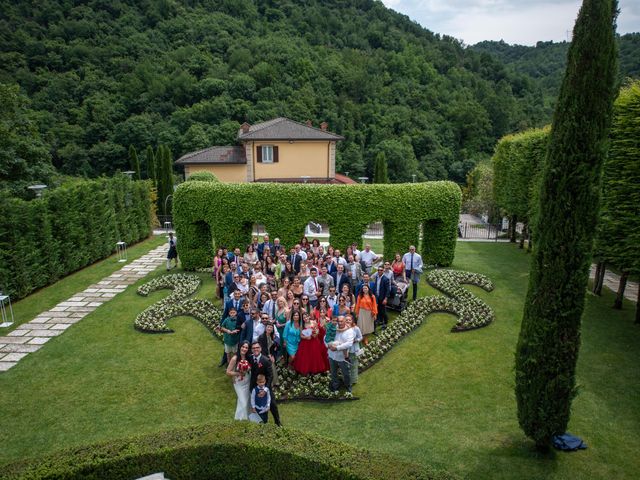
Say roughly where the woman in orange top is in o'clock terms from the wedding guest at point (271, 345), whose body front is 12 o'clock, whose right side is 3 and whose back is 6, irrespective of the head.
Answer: The woman in orange top is roughly at 8 o'clock from the wedding guest.

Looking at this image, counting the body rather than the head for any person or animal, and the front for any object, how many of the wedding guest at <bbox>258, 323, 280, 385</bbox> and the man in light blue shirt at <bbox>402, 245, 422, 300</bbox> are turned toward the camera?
2

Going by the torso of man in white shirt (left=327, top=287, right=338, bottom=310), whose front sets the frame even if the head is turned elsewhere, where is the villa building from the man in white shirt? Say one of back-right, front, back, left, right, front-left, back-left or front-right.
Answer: back

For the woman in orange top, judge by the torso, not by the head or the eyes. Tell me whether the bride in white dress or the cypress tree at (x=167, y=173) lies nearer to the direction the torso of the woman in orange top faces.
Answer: the bride in white dress

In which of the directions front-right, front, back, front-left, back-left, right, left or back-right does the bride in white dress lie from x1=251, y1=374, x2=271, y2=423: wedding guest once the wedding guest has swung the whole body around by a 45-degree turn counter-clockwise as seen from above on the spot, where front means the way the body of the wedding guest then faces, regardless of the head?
back

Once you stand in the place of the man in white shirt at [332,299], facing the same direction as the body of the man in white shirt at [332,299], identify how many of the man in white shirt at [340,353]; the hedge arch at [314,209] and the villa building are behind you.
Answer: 2

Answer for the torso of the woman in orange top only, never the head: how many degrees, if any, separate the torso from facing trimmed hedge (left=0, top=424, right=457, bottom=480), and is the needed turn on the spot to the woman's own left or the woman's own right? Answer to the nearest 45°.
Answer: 0° — they already face it

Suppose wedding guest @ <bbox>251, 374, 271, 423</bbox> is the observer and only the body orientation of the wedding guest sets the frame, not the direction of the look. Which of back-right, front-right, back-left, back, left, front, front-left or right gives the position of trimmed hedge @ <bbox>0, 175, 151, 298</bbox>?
back-right

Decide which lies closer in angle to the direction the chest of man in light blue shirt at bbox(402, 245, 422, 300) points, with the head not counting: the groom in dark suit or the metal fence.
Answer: the groom in dark suit

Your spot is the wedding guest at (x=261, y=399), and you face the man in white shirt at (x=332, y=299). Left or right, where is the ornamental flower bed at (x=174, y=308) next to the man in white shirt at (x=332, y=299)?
left

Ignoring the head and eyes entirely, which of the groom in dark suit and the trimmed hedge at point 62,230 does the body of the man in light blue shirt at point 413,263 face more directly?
the groom in dark suit

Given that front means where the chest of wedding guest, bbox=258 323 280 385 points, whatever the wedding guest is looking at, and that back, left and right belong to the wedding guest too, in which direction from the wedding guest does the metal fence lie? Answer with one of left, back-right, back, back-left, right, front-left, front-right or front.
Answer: back-left

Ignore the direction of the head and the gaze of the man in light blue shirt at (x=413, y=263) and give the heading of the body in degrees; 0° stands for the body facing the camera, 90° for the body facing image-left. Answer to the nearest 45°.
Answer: approximately 0°

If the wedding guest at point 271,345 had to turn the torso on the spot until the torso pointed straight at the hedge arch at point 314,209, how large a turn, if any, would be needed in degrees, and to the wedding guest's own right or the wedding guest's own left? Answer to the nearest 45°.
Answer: approximately 180°

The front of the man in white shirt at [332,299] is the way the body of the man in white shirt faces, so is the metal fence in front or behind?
behind
